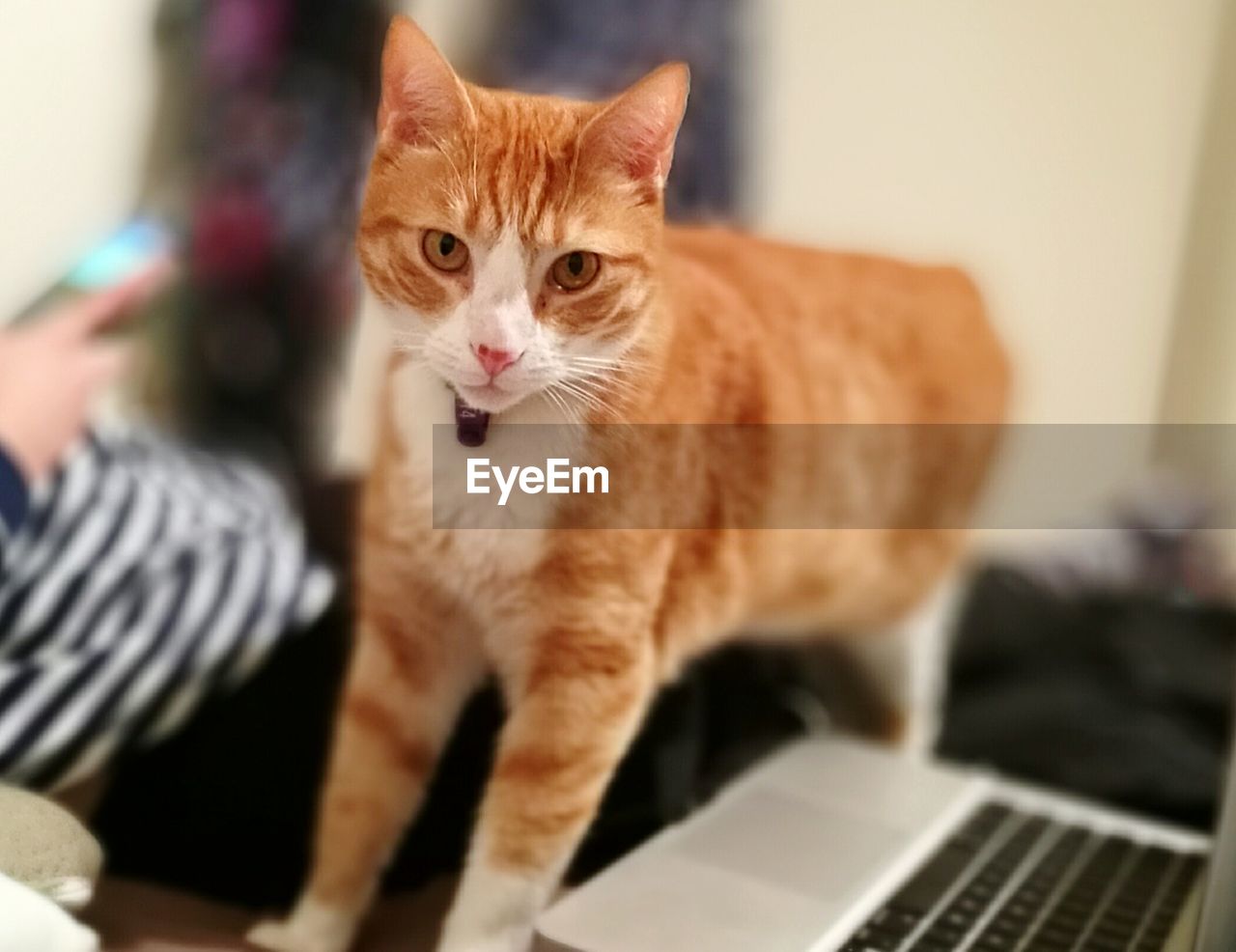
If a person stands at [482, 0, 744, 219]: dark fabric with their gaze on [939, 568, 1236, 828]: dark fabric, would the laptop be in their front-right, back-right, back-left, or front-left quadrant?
front-right

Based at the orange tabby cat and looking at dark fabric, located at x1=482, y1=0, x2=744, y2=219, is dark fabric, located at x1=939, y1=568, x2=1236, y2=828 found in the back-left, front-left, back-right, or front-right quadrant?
front-right

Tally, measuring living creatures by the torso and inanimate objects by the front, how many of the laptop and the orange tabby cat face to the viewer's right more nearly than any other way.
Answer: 0

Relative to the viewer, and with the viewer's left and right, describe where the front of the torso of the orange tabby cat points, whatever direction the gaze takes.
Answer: facing the viewer and to the left of the viewer

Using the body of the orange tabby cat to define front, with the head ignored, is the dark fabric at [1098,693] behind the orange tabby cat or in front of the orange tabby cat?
behind
